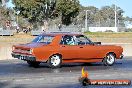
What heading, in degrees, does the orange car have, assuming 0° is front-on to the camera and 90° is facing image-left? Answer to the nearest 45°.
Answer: approximately 225°
